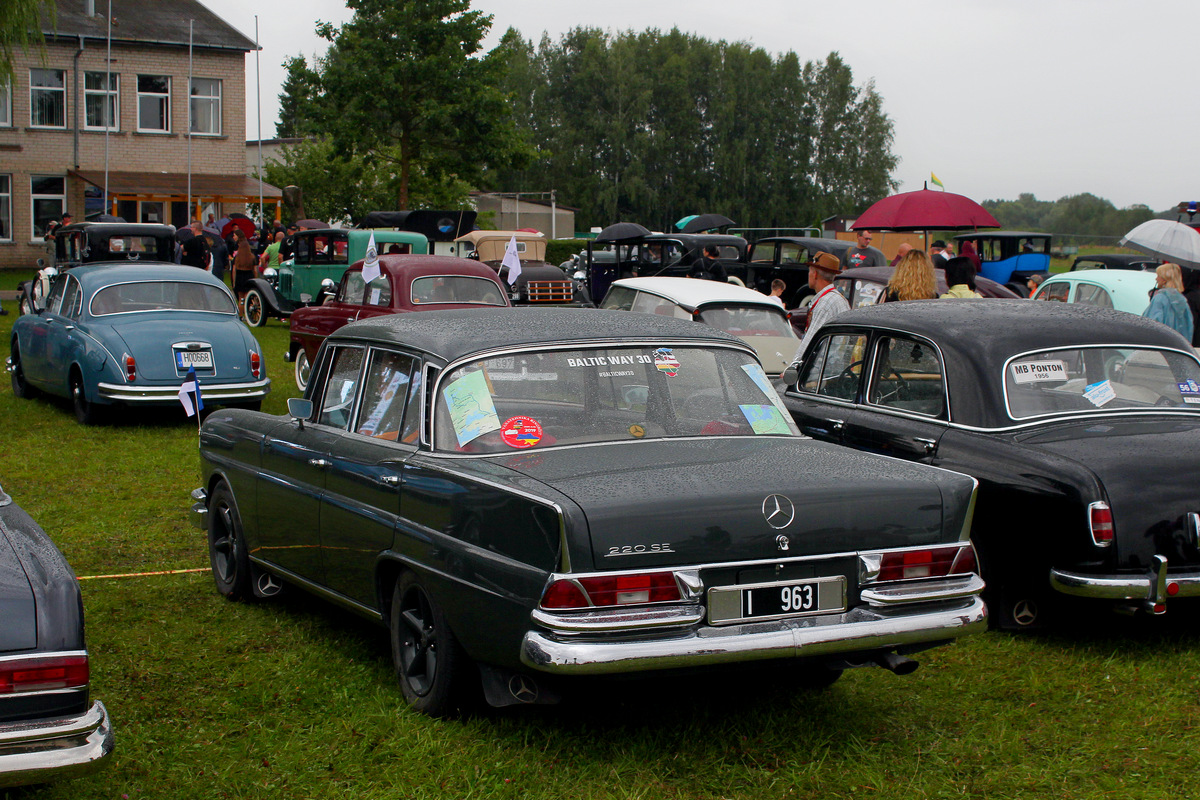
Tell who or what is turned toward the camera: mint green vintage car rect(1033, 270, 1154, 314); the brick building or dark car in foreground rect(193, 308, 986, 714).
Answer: the brick building

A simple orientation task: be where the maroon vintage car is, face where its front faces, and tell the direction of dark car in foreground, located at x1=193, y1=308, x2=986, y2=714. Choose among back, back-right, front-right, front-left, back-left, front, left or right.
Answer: back-left

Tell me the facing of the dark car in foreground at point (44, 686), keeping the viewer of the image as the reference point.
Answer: facing away from the viewer and to the left of the viewer

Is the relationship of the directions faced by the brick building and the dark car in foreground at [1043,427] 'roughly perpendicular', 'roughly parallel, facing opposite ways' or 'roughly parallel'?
roughly parallel, facing opposite ways

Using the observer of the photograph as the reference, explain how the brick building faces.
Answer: facing the viewer

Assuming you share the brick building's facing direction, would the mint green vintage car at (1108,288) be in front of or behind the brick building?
in front

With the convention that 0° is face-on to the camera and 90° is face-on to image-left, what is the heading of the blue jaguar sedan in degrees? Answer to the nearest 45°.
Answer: approximately 135°

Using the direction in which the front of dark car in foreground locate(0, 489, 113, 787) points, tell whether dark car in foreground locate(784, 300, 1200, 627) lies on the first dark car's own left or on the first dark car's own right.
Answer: on the first dark car's own right

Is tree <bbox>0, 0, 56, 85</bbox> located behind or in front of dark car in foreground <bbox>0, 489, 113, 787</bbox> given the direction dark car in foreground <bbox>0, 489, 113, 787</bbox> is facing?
in front

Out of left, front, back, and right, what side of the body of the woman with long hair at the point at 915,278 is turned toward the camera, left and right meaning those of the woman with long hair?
back

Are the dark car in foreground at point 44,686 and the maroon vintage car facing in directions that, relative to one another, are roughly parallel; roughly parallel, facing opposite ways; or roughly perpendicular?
roughly parallel

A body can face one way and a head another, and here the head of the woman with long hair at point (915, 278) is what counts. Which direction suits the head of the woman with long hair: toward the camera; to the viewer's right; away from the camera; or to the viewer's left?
away from the camera

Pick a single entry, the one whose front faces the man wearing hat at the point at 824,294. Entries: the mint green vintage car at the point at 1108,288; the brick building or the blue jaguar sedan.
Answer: the brick building
